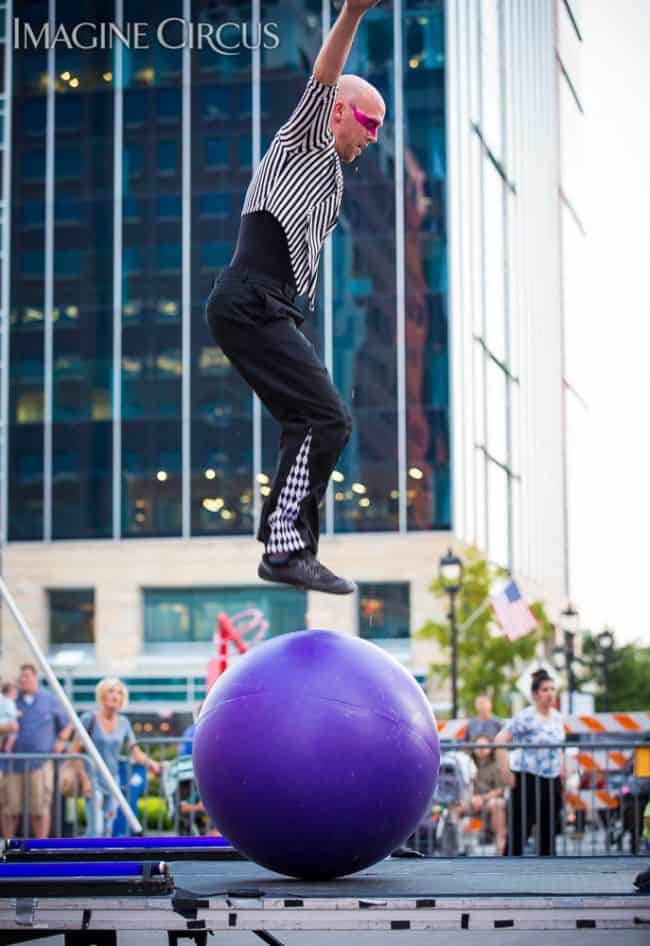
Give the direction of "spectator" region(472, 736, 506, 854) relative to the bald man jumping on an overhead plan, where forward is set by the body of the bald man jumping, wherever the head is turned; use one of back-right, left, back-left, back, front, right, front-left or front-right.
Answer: left

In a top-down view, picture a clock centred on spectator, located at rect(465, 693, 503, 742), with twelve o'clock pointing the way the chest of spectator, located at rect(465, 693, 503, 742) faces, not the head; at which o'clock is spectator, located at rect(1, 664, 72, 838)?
spectator, located at rect(1, 664, 72, 838) is roughly at 2 o'clock from spectator, located at rect(465, 693, 503, 742).

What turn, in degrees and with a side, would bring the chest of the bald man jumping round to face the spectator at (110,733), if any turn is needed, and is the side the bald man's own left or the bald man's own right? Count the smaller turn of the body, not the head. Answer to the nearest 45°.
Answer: approximately 90° to the bald man's own left

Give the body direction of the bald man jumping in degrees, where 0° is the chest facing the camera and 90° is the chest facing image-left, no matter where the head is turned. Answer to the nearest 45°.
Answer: approximately 270°

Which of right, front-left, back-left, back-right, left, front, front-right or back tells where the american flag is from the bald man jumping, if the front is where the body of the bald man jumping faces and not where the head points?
left

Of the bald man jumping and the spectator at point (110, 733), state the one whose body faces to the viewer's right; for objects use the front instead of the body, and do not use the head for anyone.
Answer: the bald man jumping

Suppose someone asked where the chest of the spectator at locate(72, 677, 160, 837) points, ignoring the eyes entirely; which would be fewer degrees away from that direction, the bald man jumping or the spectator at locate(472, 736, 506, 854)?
the bald man jumping

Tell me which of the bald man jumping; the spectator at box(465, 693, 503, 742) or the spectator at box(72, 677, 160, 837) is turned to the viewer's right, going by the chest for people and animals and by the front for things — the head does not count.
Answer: the bald man jumping

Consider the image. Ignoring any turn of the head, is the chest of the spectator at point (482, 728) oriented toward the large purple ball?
yes

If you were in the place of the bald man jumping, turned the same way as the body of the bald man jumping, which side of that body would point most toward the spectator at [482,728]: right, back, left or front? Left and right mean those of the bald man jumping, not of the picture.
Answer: left

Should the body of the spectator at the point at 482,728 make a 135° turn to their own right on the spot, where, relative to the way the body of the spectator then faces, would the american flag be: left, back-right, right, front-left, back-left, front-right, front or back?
front-right

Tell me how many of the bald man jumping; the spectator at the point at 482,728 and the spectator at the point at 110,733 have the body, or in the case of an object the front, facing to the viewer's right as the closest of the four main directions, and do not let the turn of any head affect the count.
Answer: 1

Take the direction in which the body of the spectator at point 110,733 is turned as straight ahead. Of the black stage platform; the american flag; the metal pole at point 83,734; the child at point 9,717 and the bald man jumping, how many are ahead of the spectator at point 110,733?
3
